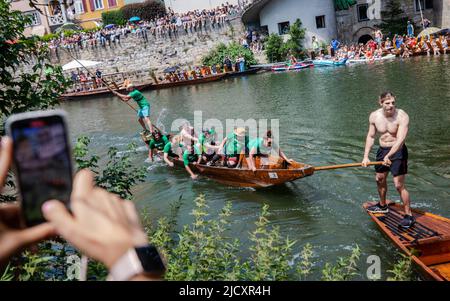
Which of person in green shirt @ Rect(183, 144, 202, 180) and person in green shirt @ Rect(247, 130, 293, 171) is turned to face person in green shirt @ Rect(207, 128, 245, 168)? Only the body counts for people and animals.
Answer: person in green shirt @ Rect(183, 144, 202, 180)

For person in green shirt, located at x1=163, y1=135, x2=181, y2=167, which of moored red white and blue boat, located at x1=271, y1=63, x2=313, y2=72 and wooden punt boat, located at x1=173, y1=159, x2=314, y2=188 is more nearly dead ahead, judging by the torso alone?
the wooden punt boat

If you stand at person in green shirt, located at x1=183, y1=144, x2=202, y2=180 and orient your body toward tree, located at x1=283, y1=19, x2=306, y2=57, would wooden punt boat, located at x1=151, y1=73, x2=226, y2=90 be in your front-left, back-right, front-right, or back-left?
front-left

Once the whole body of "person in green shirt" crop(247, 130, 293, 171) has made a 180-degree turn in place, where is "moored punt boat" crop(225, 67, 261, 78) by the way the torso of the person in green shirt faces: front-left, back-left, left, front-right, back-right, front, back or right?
front-right

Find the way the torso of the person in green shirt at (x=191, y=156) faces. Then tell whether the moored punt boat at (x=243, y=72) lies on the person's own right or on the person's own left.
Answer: on the person's own left

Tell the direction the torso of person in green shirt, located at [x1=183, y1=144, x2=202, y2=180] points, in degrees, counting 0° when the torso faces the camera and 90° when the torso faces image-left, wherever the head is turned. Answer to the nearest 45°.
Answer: approximately 315°

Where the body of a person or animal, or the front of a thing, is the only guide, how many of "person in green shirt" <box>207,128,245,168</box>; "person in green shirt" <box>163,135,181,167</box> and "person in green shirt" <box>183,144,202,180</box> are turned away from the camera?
0

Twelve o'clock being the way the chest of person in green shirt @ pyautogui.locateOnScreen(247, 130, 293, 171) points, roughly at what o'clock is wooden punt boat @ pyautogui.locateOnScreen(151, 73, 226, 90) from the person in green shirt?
The wooden punt boat is roughly at 7 o'clock from the person in green shirt.

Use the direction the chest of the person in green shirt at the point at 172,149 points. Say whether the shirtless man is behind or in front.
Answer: in front

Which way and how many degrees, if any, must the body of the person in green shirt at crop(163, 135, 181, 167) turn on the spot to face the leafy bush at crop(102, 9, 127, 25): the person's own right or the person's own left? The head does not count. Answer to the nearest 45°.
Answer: approximately 135° to the person's own left

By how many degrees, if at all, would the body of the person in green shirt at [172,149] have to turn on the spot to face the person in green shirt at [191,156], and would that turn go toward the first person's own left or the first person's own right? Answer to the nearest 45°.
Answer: approximately 90° to the first person's own left

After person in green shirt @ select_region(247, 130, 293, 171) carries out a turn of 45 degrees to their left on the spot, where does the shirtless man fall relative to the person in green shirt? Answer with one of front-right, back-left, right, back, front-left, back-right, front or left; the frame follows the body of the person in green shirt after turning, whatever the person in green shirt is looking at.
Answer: front-right

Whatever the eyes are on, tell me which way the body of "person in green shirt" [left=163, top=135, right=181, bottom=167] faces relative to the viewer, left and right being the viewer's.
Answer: facing the viewer and to the right of the viewer

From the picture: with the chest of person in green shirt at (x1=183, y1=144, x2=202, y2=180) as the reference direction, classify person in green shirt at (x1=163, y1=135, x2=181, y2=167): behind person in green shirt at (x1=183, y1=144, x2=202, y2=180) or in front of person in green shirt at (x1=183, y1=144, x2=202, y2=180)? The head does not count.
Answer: behind

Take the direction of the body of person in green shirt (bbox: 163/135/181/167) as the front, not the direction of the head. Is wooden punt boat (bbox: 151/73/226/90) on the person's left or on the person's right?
on the person's left

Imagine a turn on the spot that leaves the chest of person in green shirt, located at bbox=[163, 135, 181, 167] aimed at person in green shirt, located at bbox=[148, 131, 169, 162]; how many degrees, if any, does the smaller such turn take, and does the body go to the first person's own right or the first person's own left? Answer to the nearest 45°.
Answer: approximately 180°
